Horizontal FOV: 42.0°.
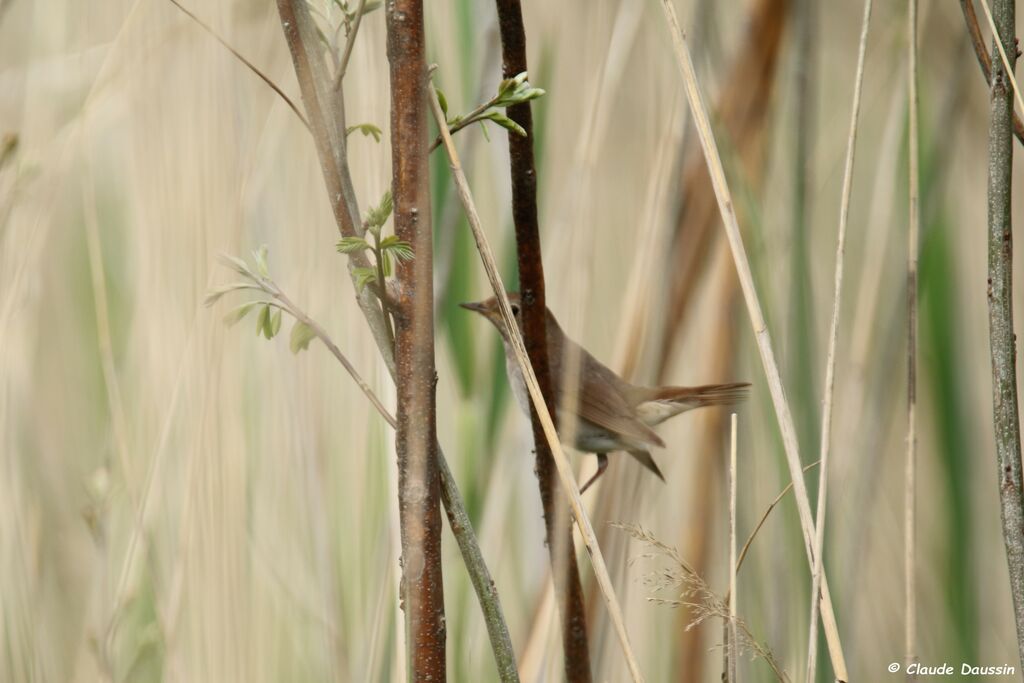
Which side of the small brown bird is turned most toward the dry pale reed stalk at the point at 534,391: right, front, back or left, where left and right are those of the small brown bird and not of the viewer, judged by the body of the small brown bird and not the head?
left

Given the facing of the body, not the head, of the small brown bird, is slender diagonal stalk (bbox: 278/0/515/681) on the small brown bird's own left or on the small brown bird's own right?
on the small brown bird's own left

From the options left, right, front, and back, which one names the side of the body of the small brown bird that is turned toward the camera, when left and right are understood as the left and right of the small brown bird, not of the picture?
left
